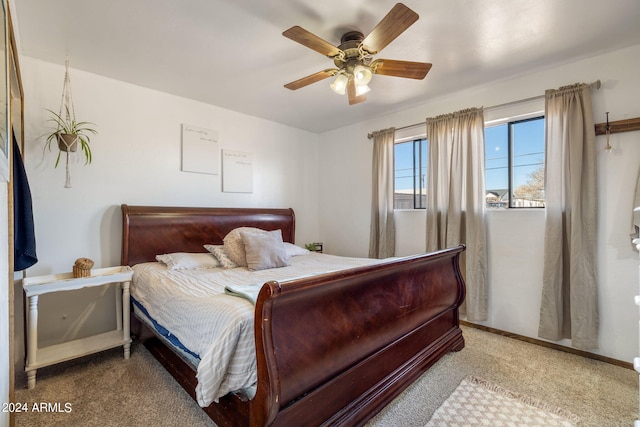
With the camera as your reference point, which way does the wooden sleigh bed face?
facing the viewer and to the right of the viewer

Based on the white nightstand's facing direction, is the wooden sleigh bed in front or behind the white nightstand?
in front

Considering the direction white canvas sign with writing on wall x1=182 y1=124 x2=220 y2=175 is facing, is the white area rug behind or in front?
in front

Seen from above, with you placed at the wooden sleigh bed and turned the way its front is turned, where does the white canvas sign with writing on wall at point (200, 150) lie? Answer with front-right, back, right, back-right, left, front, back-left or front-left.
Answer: back

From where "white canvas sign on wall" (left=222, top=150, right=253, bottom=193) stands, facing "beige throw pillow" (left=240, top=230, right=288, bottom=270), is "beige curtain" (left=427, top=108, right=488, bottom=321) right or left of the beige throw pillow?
left

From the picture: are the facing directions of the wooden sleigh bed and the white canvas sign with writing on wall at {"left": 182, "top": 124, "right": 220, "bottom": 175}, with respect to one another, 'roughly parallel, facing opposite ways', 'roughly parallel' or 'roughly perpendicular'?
roughly parallel

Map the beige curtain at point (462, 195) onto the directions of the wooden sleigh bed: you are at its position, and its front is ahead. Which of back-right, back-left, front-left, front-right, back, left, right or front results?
left

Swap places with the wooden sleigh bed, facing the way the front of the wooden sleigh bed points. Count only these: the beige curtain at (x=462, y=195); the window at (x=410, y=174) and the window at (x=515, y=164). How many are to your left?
3

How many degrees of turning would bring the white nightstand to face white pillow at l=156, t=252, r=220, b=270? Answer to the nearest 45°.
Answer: approximately 45° to its left

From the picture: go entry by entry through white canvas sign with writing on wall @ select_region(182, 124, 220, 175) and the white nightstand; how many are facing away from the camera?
0

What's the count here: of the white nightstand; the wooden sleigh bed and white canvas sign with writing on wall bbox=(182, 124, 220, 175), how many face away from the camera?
0

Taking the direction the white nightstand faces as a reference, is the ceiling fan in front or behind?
in front
